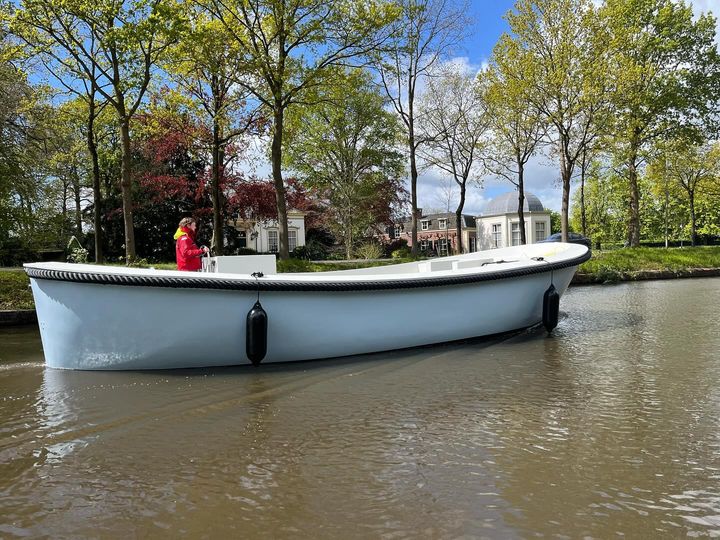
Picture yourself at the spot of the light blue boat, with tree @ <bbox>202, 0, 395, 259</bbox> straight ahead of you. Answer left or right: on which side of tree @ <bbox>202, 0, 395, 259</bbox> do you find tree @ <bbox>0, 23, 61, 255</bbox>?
left

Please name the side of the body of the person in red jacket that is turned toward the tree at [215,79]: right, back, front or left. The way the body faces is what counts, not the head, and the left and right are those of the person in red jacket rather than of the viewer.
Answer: left

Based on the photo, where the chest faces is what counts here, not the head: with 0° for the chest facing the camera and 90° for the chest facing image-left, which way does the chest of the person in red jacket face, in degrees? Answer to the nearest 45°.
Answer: approximately 270°

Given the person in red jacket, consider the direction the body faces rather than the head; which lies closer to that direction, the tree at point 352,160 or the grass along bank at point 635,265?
the grass along bank

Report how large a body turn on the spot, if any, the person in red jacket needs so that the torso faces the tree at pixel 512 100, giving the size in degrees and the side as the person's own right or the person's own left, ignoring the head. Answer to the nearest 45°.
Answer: approximately 45° to the person's own left

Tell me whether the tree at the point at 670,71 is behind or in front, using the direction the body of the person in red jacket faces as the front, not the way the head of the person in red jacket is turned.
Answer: in front
